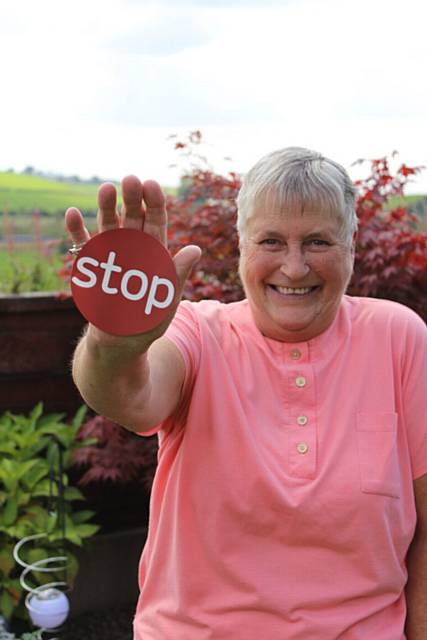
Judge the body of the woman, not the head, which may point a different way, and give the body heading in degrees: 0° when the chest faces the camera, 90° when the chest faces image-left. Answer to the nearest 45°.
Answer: approximately 0°

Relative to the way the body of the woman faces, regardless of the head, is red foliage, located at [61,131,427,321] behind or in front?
behind

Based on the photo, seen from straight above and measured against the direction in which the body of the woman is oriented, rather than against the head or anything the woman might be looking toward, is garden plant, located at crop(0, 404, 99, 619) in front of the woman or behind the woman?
behind

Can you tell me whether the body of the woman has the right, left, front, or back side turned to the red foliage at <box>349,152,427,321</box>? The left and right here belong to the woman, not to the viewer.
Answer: back
